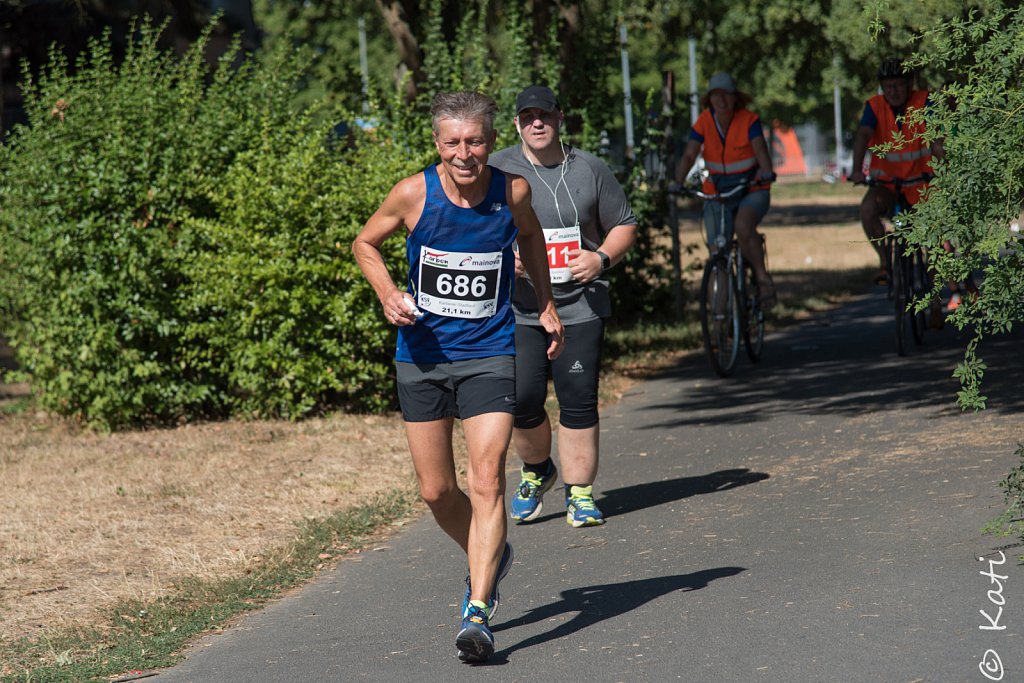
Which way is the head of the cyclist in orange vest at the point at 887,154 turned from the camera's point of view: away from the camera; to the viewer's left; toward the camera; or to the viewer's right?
toward the camera

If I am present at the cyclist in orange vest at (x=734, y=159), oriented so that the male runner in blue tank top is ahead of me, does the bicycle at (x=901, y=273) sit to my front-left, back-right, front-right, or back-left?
back-left

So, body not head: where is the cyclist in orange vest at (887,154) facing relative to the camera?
toward the camera

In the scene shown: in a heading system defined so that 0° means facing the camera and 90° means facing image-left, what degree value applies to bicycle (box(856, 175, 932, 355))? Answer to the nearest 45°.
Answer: approximately 0°

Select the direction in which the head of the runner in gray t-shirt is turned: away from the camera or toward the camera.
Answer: toward the camera

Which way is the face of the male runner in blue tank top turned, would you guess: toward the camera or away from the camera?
toward the camera

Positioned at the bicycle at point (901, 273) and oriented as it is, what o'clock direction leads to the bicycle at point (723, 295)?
the bicycle at point (723, 295) is roughly at 2 o'clock from the bicycle at point (901, 273).

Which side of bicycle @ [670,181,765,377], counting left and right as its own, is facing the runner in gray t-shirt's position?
front

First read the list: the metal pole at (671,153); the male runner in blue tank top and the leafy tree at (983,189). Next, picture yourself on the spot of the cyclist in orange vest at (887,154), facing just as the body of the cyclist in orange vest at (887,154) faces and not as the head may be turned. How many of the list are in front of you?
2

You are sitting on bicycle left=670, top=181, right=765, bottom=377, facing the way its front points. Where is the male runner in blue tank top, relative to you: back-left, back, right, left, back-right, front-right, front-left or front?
front

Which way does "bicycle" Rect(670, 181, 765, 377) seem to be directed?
toward the camera

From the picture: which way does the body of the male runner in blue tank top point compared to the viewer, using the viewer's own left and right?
facing the viewer

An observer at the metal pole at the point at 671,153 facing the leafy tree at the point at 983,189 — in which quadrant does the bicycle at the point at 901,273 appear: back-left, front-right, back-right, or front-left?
front-left

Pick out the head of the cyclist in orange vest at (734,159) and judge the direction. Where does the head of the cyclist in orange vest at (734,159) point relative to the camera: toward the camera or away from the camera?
toward the camera

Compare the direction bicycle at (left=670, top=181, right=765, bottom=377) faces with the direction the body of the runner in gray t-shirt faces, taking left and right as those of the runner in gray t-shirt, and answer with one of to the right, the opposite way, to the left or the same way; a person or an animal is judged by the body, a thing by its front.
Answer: the same way

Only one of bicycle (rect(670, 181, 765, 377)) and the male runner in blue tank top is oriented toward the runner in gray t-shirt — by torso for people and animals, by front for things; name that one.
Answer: the bicycle

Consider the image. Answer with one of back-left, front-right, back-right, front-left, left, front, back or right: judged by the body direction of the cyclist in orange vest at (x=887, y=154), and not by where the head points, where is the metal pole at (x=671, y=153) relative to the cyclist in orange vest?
back-right

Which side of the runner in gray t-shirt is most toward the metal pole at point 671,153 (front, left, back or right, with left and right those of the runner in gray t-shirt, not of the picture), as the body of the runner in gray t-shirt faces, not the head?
back
